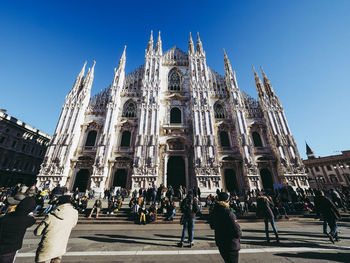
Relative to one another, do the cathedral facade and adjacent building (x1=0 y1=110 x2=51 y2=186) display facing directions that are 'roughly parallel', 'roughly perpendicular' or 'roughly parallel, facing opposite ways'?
roughly perpendicular

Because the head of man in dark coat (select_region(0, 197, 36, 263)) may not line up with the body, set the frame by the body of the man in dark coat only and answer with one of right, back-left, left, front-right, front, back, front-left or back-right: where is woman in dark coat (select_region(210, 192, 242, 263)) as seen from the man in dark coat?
right

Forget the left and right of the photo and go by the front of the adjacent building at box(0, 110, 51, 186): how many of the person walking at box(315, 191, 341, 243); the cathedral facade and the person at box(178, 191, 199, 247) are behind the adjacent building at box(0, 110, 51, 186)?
0

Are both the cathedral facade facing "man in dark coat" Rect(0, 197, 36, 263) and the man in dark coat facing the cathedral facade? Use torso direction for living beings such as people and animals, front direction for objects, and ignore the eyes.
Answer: yes

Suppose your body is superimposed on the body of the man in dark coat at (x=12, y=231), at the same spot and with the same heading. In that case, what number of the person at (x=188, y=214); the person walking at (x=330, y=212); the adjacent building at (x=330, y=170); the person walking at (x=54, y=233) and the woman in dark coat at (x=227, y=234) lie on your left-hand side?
0

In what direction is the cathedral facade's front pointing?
toward the camera

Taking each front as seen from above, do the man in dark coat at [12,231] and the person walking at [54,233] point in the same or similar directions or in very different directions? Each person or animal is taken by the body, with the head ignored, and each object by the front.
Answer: same or similar directions

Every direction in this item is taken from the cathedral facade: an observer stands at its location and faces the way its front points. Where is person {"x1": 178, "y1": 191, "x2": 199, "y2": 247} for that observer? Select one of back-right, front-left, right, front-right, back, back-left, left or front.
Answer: front

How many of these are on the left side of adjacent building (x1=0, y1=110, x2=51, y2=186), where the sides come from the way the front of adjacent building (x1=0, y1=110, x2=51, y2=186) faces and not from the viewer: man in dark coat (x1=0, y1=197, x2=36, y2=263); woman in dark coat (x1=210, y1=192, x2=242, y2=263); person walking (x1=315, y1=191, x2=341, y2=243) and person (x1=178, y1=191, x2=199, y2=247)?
0

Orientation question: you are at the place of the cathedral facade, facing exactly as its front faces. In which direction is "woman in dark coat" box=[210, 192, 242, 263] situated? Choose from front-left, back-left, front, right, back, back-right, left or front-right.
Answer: front

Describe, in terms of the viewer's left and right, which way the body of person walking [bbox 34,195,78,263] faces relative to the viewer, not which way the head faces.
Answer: facing away from the viewer and to the right of the viewer

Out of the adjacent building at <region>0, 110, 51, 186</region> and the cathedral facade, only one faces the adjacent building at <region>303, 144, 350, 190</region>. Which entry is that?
the adjacent building at <region>0, 110, 51, 186</region>

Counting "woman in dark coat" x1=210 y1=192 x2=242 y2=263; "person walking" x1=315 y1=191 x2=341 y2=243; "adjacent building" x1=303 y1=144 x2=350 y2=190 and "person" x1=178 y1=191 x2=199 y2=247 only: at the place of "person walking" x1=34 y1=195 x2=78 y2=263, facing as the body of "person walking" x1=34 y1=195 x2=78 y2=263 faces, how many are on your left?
0

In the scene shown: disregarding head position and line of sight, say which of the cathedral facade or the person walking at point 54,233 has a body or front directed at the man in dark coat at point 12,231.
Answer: the cathedral facade

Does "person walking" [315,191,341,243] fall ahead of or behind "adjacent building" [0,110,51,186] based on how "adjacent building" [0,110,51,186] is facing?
ahead

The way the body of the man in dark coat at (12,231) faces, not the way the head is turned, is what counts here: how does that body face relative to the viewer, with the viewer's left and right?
facing away from the viewer and to the right of the viewer

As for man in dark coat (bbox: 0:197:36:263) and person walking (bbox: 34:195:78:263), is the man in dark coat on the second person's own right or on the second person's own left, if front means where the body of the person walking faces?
on the second person's own left
